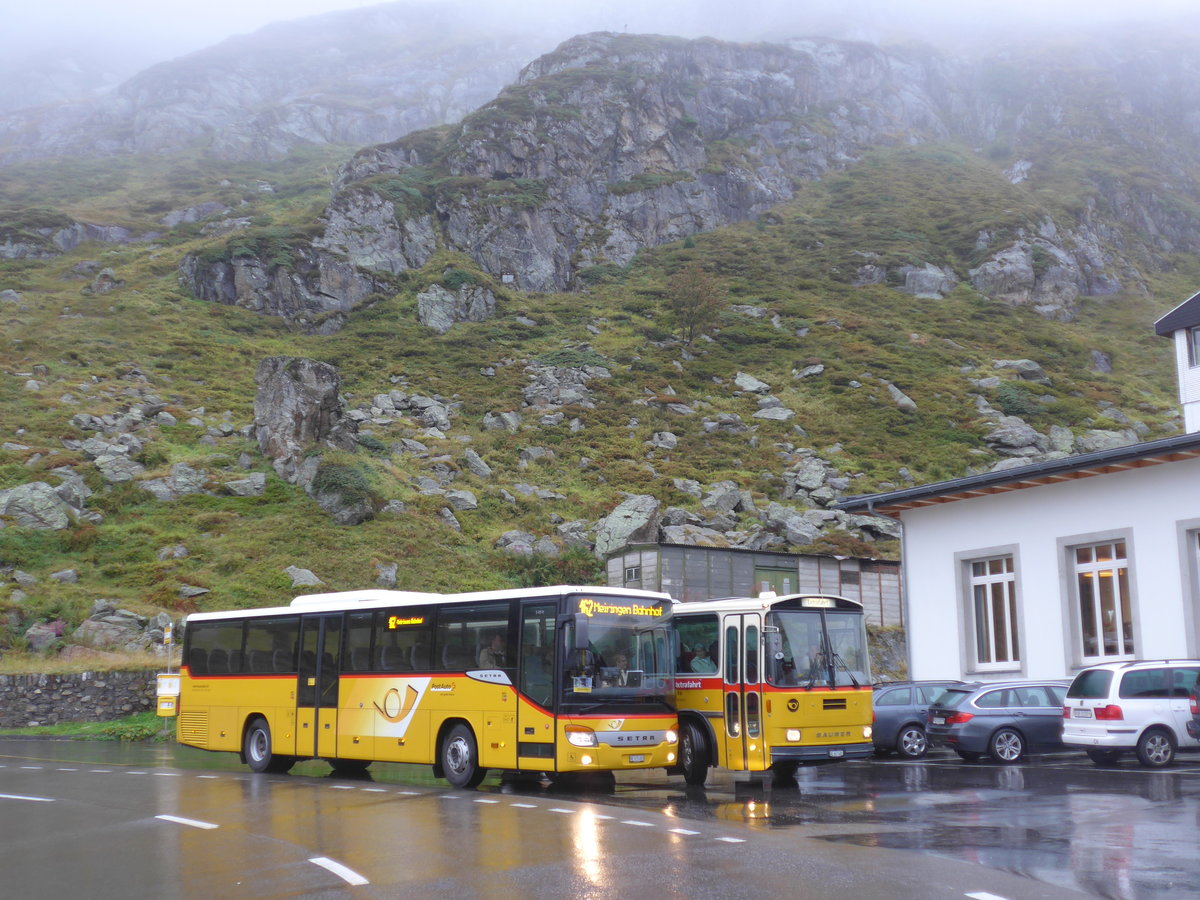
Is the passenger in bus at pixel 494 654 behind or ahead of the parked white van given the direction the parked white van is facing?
behind

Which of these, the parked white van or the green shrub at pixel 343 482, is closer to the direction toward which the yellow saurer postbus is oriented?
the parked white van

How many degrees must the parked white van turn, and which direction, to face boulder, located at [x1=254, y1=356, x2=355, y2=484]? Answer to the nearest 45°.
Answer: approximately 90° to its left

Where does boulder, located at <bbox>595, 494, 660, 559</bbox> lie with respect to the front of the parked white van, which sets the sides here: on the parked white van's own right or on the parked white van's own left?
on the parked white van's own left

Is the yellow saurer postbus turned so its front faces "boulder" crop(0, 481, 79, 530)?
no

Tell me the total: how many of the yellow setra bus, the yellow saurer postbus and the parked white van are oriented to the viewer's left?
0

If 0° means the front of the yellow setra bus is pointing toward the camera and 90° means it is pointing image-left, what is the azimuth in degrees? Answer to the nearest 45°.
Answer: approximately 315°

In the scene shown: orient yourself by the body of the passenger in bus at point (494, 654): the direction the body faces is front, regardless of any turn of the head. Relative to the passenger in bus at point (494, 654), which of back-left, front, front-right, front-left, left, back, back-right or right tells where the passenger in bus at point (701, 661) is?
front-left

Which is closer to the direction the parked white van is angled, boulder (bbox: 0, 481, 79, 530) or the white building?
the white building

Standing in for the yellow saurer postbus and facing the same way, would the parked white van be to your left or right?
on your left

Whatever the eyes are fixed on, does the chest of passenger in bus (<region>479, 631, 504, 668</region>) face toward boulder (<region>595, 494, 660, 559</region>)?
no

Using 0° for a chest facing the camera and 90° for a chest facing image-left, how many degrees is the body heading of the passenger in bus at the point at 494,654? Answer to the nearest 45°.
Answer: approximately 315°

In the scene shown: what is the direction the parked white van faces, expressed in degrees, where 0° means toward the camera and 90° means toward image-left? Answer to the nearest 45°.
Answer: approximately 225°

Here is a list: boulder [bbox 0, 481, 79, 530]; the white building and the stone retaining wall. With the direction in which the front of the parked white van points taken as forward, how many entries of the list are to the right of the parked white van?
0

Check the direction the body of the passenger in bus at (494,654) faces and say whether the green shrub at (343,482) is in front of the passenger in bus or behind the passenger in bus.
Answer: behind

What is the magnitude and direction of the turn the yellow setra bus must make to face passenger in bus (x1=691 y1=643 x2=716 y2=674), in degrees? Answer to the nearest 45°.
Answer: approximately 45° to its left

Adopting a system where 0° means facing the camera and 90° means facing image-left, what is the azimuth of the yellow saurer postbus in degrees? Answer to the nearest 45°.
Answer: approximately 315°

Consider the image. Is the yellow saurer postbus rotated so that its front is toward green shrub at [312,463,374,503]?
no

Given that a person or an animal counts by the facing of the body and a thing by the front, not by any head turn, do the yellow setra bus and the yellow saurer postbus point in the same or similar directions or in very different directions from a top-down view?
same or similar directions
